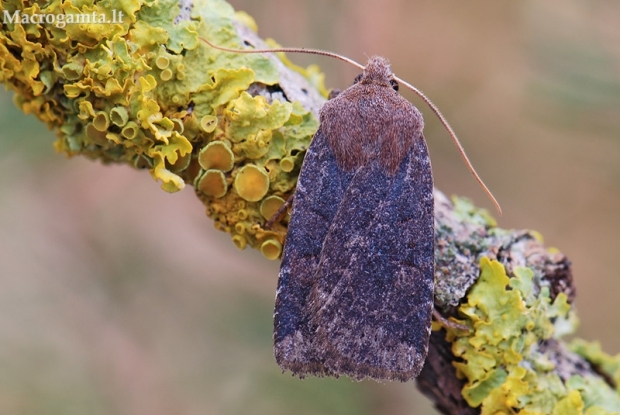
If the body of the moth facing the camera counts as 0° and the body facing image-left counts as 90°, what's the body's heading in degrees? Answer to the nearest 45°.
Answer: approximately 180°
